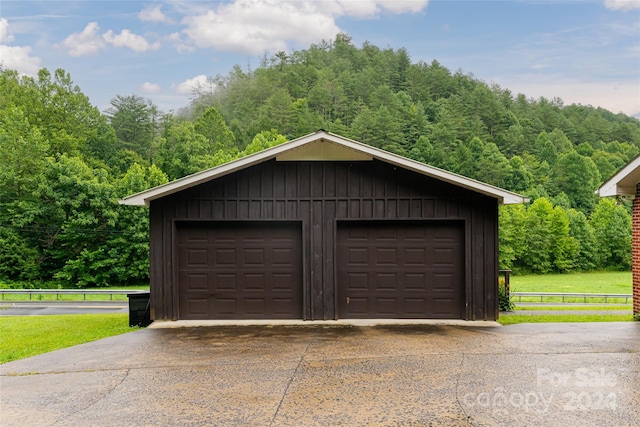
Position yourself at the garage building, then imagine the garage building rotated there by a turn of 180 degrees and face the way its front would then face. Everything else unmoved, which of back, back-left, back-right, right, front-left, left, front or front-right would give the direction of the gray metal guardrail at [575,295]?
front-right

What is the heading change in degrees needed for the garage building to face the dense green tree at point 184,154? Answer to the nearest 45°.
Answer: approximately 180°

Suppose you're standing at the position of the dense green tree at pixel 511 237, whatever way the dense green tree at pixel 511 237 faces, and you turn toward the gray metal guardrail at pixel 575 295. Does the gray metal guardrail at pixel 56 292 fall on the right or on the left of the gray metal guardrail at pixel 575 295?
right

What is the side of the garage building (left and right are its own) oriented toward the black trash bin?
right

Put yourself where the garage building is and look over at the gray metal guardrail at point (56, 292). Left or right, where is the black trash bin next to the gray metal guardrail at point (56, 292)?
left

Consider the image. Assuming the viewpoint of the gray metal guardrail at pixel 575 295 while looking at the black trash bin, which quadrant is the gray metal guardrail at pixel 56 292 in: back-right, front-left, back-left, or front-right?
front-right

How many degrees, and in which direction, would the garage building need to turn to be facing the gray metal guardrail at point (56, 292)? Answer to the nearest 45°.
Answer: approximately 135° to its right

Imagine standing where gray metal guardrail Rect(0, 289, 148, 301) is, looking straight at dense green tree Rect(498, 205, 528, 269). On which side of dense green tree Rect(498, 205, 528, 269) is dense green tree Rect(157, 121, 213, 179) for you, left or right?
left

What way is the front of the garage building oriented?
toward the camera

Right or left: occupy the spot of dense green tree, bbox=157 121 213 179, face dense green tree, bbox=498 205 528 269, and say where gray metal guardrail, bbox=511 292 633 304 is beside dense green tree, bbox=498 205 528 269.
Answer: right

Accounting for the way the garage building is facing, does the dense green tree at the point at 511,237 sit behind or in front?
behind
